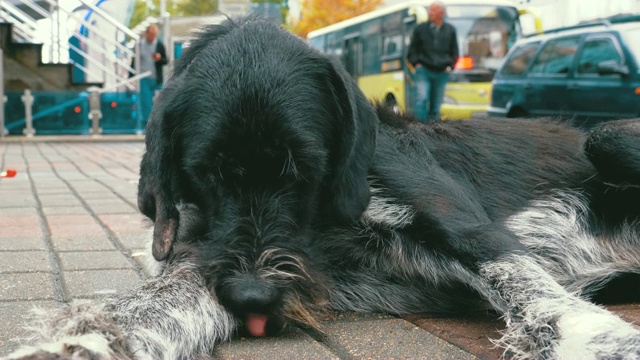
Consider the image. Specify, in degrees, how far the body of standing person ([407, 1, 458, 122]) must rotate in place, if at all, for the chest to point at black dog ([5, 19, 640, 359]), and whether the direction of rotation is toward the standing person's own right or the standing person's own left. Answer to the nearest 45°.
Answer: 0° — they already face it

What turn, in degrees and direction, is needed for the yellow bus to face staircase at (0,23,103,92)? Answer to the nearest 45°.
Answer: approximately 135° to its right

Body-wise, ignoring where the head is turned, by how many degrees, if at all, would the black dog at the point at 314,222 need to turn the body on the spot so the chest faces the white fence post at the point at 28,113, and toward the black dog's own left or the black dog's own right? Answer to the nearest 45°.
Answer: approximately 90° to the black dog's own right

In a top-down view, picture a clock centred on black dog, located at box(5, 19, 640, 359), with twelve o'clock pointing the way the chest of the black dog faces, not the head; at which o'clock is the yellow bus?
The yellow bus is roughly at 5 o'clock from the black dog.

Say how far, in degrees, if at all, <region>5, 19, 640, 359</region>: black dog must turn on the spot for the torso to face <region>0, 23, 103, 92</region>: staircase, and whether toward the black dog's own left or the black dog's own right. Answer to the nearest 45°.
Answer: approximately 90° to the black dog's own right

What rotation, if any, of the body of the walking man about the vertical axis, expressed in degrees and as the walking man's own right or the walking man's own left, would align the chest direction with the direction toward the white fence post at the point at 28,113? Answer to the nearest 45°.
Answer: approximately 45° to the walking man's own right

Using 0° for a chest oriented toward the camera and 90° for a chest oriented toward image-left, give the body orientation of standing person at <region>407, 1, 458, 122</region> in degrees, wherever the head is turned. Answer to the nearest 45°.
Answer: approximately 0°

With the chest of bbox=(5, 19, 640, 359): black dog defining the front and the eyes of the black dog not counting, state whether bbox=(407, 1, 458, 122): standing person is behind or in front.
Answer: behind

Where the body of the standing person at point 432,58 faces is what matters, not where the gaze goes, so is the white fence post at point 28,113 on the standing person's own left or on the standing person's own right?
on the standing person's own right

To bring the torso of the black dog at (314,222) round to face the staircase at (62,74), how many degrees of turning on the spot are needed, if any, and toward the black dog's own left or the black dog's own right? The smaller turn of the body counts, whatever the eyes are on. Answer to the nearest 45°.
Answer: approximately 135° to the black dog's own right

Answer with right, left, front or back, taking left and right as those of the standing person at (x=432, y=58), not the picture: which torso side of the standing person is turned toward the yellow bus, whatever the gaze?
back
